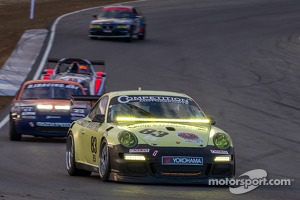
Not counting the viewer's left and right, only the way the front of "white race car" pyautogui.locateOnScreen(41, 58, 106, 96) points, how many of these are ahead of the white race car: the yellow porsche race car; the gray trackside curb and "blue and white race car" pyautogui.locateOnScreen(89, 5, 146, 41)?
1

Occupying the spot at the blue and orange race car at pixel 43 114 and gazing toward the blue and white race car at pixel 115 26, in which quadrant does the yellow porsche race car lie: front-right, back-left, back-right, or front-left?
back-right

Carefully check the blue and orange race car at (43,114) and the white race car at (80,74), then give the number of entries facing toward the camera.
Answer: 2

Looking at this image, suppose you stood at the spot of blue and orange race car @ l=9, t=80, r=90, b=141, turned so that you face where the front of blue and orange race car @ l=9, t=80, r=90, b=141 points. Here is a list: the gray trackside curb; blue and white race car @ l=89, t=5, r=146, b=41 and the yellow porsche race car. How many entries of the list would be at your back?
2

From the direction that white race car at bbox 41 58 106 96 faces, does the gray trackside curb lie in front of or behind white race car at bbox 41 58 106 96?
behind

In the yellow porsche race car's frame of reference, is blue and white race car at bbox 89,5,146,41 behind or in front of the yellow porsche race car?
behind

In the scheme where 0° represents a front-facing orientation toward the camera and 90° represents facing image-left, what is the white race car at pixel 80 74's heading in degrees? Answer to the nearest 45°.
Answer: approximately 0°

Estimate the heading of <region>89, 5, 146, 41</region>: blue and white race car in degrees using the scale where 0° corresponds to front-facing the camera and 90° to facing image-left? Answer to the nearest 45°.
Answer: approximately 45°

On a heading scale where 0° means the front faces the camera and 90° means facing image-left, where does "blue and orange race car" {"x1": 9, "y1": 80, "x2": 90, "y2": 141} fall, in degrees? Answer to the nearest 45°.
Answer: approximately 0°

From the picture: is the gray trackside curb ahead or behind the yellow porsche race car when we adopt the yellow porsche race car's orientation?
behind

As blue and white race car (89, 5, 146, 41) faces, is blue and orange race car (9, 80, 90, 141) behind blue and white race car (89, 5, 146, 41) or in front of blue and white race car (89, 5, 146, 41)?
in front

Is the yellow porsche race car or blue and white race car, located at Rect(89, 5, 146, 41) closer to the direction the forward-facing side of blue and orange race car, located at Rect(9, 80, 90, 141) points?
the yellow porsche race car
